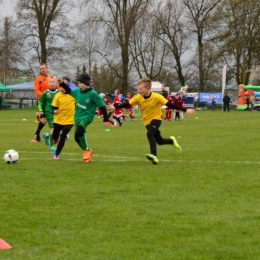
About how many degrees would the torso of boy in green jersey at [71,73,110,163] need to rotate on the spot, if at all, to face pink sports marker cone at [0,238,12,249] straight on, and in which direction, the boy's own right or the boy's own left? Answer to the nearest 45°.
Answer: approximately 45° to the boy's own left

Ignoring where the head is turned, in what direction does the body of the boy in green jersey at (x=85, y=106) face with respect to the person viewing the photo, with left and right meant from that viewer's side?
facing the viewer and to the left of the viewer

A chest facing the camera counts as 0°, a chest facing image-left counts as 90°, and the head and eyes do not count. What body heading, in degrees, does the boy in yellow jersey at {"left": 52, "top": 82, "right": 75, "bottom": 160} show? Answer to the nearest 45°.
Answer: approximately 45°

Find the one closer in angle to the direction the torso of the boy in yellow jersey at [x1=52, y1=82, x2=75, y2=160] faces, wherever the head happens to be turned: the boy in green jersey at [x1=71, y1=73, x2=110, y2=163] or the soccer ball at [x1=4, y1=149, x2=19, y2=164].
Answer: the soccer ball

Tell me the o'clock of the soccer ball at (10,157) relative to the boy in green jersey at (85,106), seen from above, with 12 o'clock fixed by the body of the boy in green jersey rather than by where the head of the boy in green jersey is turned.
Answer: The soccer ball is roughly at 1 o'clock from the boy in green jersey.

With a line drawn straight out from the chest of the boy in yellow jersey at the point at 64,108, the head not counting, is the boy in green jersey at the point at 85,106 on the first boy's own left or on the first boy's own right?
on the first boy's own left

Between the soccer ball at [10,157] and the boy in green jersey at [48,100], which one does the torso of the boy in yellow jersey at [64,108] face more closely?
the soccer ball

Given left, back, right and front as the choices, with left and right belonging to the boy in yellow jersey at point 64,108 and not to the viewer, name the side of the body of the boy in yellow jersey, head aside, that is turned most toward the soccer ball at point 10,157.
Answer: front

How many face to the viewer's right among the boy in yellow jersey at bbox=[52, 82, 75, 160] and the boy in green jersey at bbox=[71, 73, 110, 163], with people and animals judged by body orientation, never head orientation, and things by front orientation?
0
